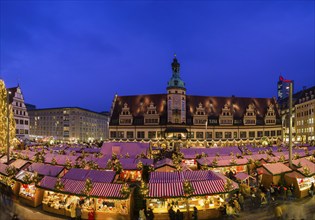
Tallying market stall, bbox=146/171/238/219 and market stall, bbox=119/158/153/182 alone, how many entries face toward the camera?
2

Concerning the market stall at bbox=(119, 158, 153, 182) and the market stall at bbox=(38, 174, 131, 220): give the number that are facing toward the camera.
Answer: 2

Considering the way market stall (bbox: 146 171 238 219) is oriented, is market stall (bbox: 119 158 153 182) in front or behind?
behind

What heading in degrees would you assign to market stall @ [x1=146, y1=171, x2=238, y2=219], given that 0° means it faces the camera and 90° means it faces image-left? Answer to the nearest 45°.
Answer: approximately 0°

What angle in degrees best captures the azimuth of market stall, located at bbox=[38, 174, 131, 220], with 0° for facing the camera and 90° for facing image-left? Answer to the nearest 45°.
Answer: approximately 0°

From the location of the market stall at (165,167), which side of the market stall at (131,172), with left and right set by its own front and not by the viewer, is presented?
left

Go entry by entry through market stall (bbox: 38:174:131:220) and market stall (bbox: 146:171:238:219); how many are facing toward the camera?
2
